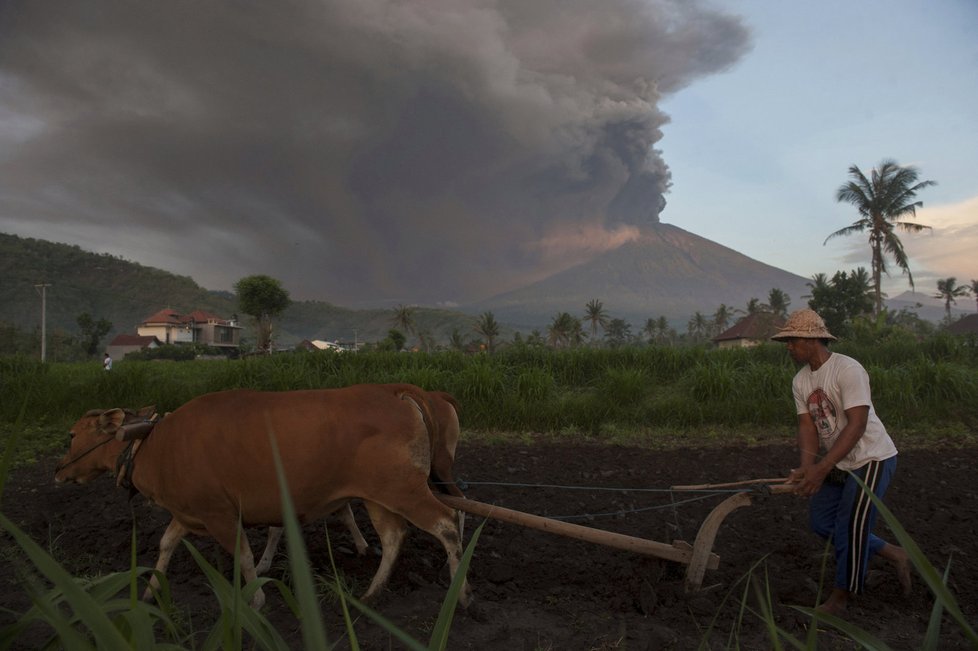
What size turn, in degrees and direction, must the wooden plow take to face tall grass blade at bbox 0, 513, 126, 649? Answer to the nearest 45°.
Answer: approximately 90° to its left

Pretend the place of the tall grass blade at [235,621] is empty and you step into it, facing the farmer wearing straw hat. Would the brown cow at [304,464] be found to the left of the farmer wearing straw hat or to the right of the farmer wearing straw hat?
left

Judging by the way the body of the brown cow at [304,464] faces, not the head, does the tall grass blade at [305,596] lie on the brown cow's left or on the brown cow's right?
on the brown cow's left

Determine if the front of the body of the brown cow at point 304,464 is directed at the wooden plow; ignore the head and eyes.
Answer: no

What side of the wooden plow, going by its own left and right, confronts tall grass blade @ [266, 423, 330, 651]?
left

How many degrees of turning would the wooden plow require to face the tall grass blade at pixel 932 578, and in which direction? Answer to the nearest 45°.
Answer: approximately 90° to its left

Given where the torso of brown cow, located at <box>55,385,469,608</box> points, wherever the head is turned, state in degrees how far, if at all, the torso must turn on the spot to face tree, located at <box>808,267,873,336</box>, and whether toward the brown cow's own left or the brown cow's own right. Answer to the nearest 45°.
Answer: approximately 135° to the brown cow's own right

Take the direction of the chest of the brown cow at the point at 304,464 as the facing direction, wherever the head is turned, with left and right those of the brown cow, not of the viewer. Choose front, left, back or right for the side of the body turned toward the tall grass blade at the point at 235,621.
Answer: left

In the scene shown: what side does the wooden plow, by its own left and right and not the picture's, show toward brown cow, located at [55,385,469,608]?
front

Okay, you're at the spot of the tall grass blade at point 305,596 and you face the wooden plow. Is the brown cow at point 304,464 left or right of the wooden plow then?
left

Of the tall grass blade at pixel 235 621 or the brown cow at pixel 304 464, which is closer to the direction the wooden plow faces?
the brown cow

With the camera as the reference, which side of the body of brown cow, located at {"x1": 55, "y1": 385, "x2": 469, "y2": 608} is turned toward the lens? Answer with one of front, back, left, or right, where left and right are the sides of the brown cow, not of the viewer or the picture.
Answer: left

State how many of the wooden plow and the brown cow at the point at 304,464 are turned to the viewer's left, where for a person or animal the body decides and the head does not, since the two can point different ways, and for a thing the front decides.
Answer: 2

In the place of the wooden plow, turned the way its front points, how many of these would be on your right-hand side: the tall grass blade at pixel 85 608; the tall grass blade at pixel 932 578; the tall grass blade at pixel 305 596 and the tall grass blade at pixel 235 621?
0

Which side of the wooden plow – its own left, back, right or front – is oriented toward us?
left

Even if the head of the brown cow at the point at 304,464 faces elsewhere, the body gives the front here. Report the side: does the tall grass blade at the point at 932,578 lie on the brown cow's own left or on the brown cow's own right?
on the brown cow's own left

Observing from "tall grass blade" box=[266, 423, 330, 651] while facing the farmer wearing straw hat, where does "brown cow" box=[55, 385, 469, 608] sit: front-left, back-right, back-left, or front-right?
front-left
